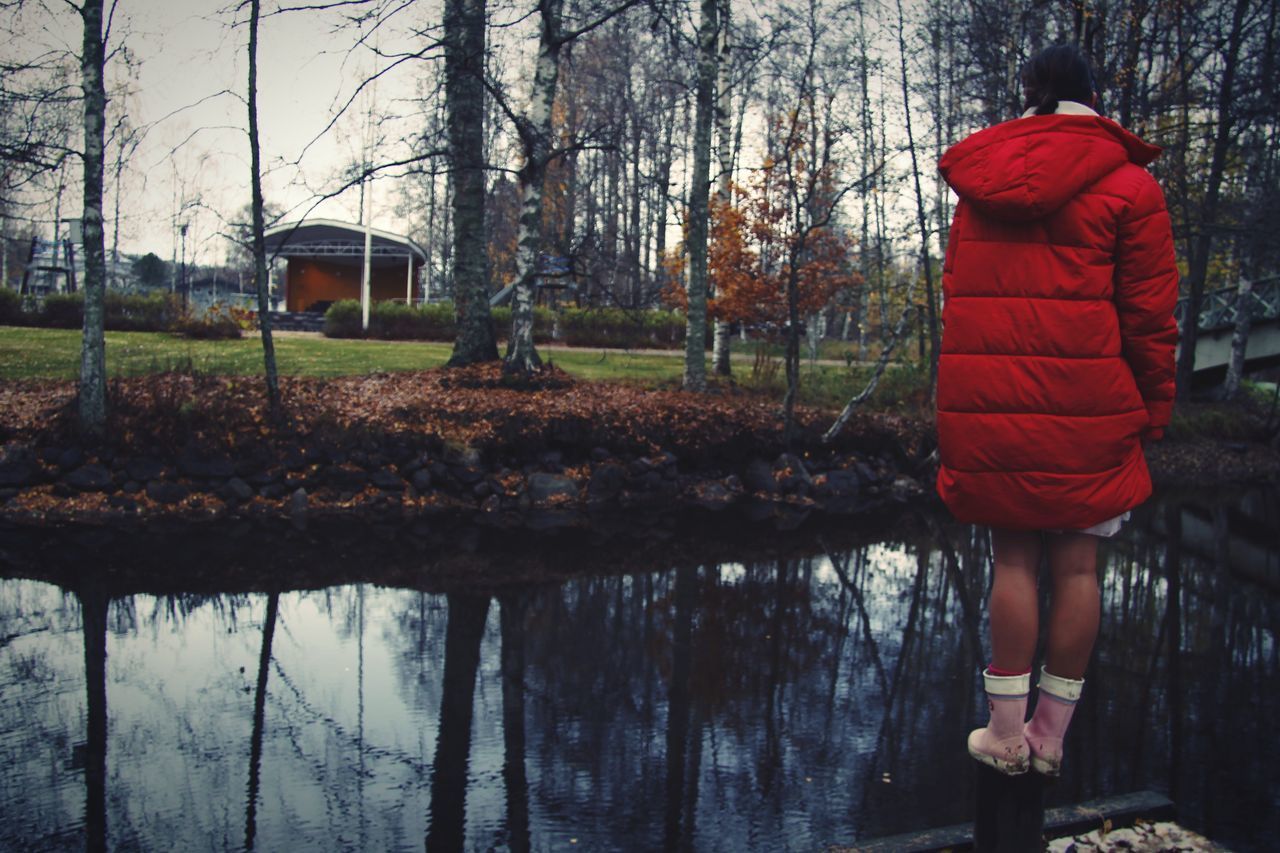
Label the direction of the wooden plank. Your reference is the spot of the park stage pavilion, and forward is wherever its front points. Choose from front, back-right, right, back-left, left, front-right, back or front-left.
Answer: front

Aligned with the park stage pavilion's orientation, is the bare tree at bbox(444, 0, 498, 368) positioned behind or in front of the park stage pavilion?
in front

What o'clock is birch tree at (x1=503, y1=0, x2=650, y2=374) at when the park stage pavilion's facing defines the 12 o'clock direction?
The birch tree is roughly at 12 o'clock from the park stage pavilion.

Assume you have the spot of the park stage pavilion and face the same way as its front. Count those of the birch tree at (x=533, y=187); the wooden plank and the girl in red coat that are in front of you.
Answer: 3

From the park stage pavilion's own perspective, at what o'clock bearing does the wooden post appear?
The wooden post is roughly at 12 o'clock from the park stage pavilion.

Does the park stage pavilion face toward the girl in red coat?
yes

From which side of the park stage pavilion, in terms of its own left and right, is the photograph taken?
front
